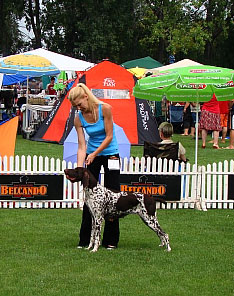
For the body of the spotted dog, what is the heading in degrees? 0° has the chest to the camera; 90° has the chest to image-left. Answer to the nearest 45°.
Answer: approximately 90°

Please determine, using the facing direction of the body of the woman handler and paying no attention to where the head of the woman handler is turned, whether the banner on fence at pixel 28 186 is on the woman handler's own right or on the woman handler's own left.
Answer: on the woman handler's own right

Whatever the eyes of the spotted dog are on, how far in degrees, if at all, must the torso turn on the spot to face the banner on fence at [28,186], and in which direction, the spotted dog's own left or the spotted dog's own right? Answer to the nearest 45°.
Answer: approximately 45° to the spotted dog's own right

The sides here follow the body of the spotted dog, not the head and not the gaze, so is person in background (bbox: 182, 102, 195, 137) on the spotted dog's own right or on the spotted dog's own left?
on the spotted dog's own right

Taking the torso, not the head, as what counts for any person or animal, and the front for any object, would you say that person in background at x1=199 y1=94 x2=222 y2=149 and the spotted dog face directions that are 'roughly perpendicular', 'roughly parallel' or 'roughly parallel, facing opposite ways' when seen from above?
roughly perpendicular

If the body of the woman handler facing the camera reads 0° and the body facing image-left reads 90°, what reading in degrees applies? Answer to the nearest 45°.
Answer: approximately 45°

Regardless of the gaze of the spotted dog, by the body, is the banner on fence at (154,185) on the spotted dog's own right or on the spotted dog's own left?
on the spotted dog's own right

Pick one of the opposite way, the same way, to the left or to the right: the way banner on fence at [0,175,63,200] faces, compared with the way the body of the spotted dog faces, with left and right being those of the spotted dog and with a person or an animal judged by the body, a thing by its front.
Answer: to the left

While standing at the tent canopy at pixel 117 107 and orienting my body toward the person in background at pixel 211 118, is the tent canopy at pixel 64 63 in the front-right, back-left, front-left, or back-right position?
back-left
